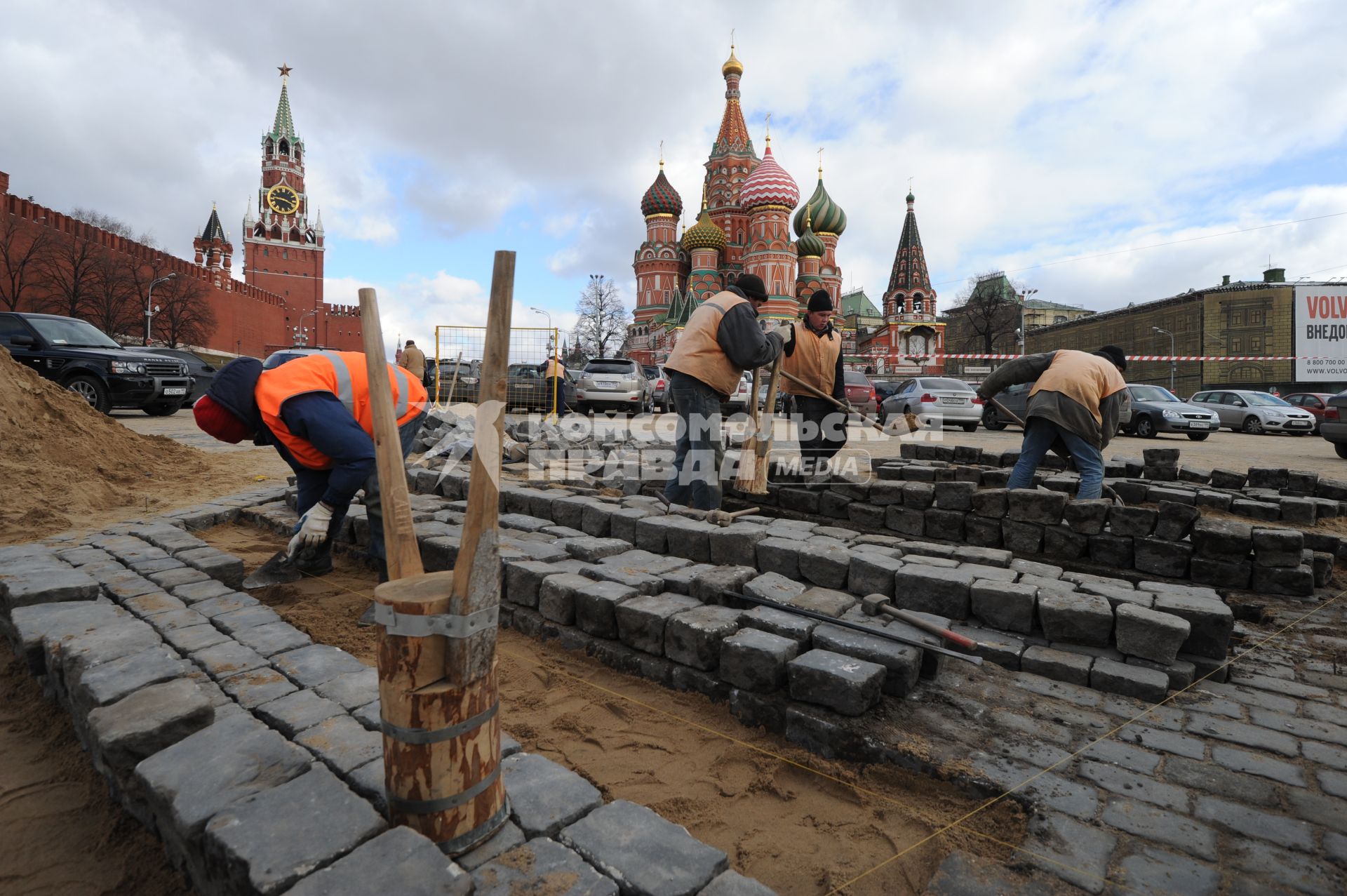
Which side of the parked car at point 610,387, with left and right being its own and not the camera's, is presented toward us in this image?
back

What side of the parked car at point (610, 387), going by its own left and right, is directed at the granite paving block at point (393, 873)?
back

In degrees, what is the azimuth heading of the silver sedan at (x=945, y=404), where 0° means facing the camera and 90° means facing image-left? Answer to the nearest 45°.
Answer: approximately 135°

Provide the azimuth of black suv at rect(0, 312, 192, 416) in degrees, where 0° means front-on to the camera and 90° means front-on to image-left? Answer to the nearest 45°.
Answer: approximately 315°

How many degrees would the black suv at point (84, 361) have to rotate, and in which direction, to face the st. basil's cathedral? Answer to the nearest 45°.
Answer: approximately 90° to its left

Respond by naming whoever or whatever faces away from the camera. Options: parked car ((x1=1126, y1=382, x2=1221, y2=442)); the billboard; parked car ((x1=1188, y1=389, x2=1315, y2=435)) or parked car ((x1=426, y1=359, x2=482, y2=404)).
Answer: parked car ((x1=426, y1=359, x2=482, y2=404))

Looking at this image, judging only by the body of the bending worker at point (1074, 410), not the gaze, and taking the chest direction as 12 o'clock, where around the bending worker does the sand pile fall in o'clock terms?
The sand pile is roughly at 7 o'clock from the bending worker.

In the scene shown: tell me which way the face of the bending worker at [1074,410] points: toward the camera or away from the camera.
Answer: away from the camera

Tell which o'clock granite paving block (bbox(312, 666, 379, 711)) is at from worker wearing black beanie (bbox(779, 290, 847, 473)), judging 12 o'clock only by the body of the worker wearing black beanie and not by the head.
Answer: The granite paving block is roughly at 2 o'clock from the worker wearing black beanie.

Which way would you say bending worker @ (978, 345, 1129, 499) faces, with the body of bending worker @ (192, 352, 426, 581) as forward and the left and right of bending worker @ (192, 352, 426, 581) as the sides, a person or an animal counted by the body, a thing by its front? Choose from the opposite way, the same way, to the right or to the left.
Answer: the opposite way

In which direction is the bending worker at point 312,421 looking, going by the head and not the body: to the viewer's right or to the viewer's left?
to the viewer's left

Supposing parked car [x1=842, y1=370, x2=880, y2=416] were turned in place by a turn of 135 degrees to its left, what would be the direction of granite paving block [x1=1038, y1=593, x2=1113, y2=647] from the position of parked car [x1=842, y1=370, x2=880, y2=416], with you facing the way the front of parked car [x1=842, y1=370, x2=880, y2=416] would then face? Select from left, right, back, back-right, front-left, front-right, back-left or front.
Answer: front-left

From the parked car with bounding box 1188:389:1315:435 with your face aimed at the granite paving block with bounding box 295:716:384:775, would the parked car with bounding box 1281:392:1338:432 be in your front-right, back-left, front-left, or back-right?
back-left

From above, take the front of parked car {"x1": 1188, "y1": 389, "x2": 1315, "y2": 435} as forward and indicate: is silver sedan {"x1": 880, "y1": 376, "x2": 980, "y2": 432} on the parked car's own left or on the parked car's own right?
on the parked car's own right
